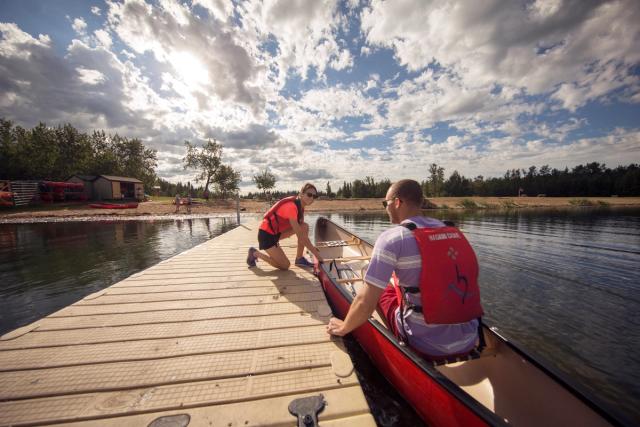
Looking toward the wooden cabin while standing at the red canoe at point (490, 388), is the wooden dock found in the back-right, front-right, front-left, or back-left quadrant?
front-left

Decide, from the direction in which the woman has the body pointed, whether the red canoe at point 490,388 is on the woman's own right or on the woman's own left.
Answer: on the woman's own right

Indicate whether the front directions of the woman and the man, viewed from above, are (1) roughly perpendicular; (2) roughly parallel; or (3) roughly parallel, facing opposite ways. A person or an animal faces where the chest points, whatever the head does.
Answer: roughly perpendicular

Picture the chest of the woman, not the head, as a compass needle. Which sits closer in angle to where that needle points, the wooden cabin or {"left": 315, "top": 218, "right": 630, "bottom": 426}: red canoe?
the red canoe

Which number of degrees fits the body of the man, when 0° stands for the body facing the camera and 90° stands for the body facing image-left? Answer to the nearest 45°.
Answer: approximately 135°

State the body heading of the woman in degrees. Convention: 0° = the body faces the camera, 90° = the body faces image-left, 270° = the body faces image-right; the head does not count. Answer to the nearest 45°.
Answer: approximately 270°

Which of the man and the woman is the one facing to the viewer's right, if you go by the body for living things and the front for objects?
the woman

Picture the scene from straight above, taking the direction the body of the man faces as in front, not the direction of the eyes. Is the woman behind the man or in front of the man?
in front

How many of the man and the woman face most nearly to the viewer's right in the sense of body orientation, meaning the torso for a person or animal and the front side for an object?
1
